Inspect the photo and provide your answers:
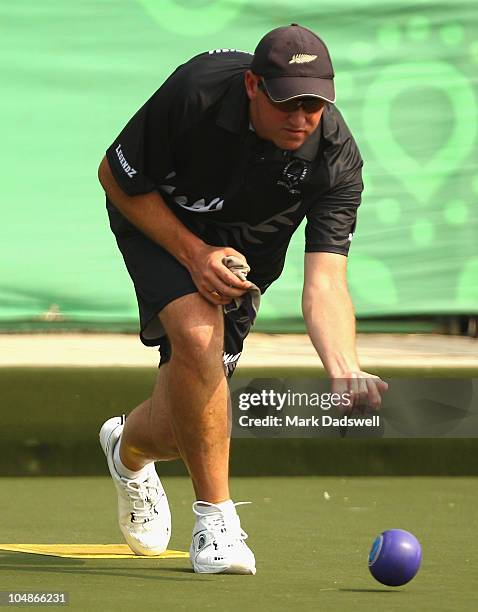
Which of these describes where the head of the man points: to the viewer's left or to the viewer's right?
to the viewer's right

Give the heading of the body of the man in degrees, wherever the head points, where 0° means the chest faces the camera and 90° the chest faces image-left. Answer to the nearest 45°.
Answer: approximately 315°
